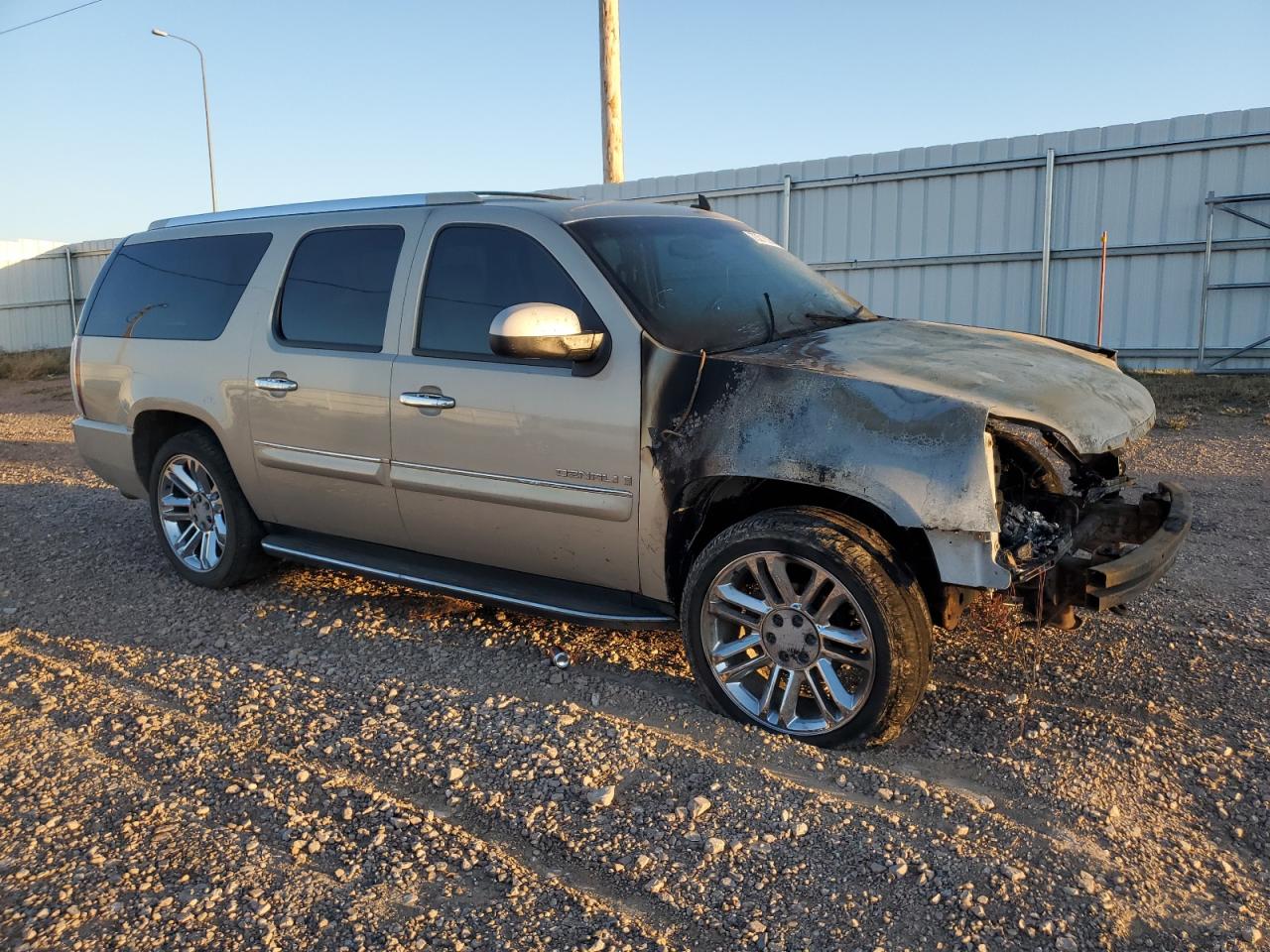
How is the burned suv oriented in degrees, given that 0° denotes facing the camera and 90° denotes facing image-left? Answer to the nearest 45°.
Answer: approximately 315°

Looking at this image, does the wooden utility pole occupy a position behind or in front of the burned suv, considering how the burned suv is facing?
behind

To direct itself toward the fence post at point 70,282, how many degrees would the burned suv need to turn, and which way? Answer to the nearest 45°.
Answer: approximately 180°

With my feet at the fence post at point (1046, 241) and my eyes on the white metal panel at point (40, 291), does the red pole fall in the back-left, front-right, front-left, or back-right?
back-left

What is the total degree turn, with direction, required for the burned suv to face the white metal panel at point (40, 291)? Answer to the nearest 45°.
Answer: approximately 180°
